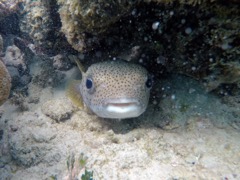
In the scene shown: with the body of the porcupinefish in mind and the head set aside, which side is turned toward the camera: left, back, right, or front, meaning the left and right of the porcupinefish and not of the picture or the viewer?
front

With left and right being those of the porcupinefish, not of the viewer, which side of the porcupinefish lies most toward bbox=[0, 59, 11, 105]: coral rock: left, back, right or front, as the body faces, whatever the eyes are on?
right

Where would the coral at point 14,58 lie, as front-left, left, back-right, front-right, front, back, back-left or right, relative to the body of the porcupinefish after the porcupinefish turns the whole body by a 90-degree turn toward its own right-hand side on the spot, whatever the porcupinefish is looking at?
front-right

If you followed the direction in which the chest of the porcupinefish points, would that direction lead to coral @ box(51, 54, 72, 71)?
no

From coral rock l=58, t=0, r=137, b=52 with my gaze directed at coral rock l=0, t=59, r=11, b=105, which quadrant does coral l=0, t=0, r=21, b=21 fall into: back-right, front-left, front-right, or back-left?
front-right

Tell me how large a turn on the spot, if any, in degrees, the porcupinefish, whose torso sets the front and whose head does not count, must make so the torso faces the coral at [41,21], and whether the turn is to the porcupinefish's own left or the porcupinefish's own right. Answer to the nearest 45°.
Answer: approximately 135° to the porcupinefish's own right

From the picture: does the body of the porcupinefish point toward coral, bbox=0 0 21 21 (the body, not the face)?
no
